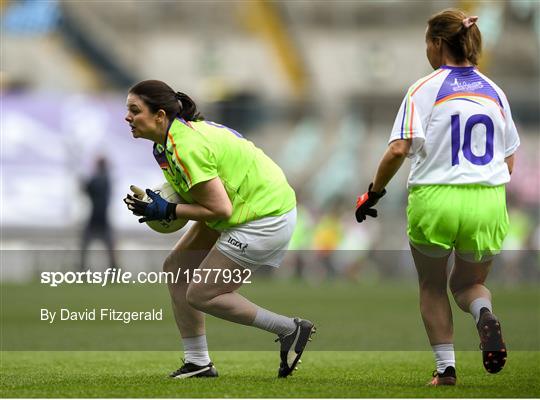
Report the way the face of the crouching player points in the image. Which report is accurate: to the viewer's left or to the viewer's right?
to the viewer's left

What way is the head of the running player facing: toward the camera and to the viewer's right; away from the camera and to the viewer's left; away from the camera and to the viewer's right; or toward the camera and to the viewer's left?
away from the camera and to the viewer's left

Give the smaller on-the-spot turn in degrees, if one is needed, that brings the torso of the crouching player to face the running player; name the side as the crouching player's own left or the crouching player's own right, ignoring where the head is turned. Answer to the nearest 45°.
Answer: approximately 180°

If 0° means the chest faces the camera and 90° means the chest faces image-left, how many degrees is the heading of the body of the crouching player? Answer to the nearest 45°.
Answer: approximately 90°
